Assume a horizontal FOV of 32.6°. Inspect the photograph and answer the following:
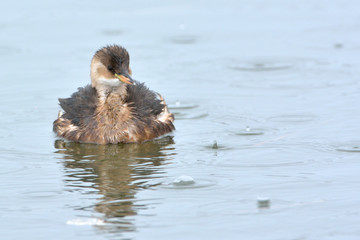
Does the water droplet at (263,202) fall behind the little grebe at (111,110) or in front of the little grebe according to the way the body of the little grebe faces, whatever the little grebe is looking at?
in front

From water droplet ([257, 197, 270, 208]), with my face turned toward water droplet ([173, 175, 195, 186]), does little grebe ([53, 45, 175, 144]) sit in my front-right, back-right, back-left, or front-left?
front-right

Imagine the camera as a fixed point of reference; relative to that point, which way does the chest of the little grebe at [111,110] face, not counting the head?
toward the camera

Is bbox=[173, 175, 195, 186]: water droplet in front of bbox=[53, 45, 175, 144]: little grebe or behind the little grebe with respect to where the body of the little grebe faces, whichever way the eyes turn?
in front

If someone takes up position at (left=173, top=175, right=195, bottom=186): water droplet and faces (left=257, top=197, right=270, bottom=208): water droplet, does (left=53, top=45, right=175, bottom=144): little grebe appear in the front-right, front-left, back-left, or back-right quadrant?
back-left
